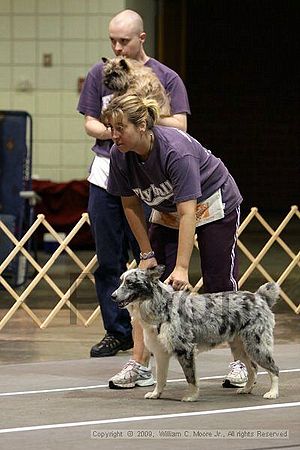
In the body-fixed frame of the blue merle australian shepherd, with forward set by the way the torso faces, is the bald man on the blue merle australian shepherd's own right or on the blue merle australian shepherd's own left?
on the blue merle australian shepherd's own right

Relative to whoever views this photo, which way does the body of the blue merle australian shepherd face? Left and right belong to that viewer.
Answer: facing to the left of the viewer

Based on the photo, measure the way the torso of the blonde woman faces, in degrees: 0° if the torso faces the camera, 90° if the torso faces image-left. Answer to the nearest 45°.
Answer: approximately 45°

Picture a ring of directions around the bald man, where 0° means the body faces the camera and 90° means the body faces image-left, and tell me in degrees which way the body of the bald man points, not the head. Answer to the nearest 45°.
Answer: approximately 45°

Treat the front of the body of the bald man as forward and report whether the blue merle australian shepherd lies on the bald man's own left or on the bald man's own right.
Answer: on the bald man's own left
